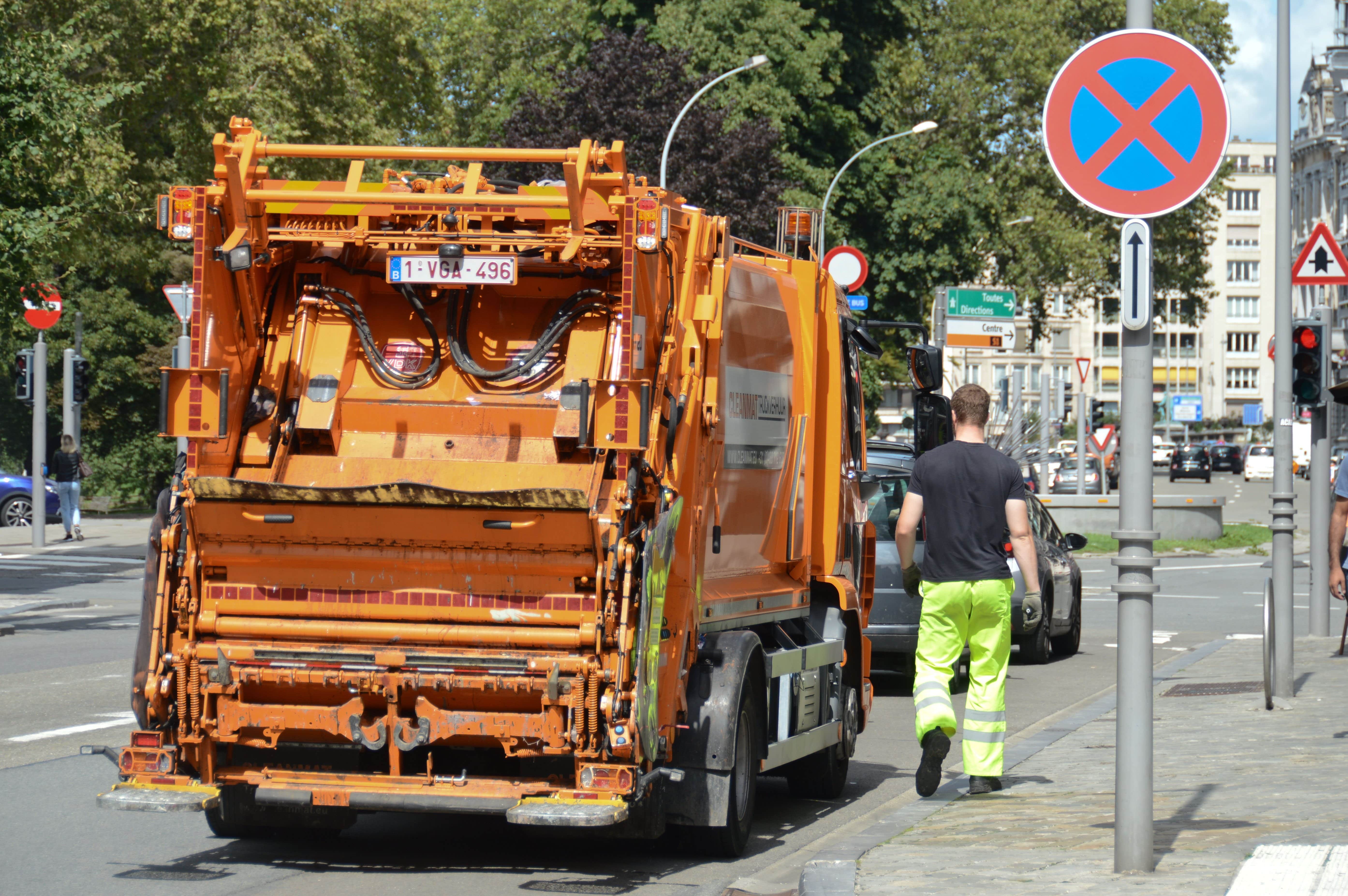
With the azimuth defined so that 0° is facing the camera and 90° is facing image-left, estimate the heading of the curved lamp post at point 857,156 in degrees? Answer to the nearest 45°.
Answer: approximately 270°

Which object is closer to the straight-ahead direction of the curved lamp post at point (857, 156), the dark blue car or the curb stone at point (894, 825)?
the curb stone

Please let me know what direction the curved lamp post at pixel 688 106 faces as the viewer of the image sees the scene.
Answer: facing to the right of the viewer

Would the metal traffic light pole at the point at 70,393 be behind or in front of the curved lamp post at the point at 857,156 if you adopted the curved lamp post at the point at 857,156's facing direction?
behind

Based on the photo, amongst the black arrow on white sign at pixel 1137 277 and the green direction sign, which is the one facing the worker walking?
the green direction sign

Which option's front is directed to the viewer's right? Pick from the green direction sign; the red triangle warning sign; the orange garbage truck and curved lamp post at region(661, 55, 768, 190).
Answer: the curved lamp post

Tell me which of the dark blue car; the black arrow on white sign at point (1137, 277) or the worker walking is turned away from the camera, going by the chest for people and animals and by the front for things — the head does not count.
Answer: the worker walking

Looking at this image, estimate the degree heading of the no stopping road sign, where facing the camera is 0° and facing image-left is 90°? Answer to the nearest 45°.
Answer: approximately 0°

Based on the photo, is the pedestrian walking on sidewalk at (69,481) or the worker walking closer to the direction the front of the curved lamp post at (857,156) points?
the worker walking

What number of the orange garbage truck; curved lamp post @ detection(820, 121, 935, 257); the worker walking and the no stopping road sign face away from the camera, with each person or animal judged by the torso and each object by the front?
2
